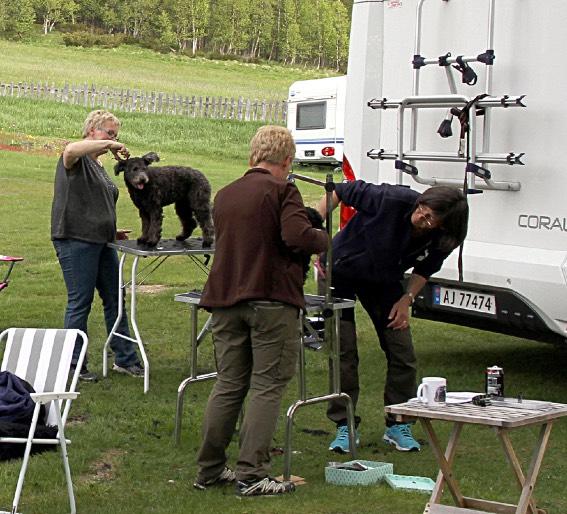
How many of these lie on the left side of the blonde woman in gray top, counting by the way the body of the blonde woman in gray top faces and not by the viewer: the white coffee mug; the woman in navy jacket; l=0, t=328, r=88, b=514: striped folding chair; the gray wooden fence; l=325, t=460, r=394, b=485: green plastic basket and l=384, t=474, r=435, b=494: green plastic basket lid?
1

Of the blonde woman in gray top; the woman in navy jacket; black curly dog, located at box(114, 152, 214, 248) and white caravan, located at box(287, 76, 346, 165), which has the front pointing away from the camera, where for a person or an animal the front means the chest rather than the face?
the white caravan

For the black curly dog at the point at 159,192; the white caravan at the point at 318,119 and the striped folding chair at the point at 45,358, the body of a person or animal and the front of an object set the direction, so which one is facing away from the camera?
the white caravan

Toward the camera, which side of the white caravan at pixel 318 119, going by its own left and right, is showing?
back

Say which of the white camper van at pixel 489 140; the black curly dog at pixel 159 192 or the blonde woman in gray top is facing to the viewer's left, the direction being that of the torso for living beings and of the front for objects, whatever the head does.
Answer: the black curly dog

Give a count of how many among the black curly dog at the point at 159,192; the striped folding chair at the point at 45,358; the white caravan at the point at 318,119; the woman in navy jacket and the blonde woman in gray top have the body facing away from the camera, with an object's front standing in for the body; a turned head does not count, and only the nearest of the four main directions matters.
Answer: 1

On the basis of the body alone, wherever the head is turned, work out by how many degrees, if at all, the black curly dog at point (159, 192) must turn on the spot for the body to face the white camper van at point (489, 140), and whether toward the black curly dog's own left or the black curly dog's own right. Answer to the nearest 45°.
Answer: approximately 135° to the black curly dog's own left

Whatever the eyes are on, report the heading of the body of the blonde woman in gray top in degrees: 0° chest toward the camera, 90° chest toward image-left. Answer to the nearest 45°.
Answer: approximately 270°

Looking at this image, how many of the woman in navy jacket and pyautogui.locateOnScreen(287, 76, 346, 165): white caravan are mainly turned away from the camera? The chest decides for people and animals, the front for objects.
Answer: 1

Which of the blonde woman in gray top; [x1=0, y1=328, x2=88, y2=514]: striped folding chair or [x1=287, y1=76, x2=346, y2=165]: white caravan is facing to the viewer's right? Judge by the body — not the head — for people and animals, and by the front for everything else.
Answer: the blonde woman in gray top

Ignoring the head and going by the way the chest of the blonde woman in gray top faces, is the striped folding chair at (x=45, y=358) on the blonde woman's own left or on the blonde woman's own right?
on the blonde woman's own right
